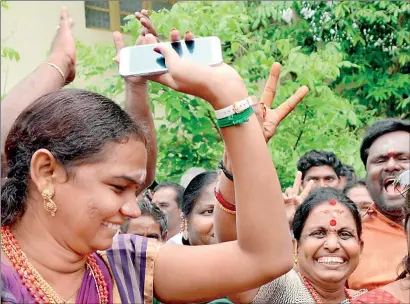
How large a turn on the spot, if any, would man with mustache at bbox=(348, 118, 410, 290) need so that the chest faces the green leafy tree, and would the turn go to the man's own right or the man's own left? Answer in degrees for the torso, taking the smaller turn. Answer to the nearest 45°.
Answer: approximately 135° to the man's own right

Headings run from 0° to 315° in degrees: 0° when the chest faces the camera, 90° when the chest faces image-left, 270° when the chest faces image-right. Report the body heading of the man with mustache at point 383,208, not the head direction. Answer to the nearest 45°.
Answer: approximately 0°
